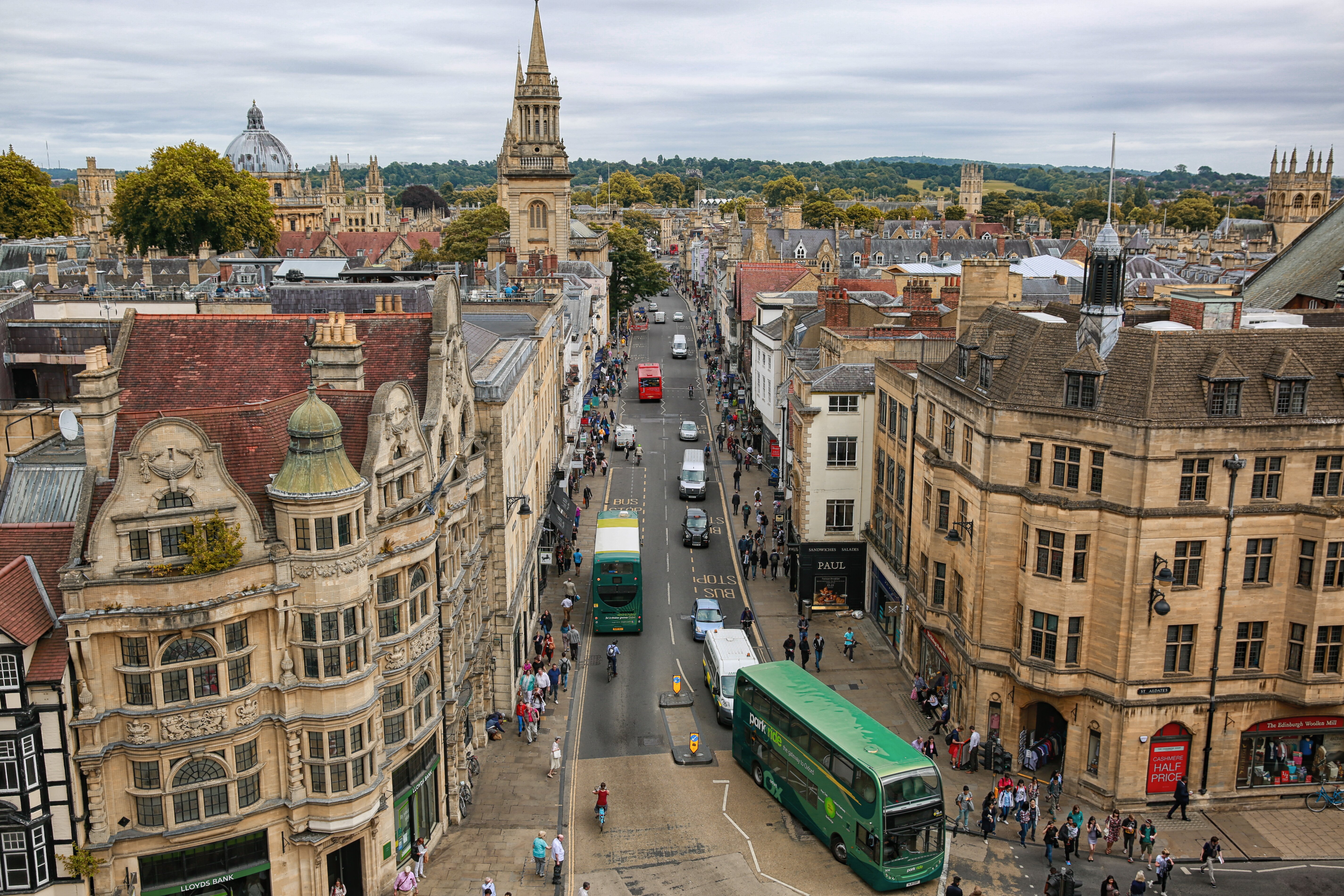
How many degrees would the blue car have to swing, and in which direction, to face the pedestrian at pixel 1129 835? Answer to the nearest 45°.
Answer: approximately 45° to its left

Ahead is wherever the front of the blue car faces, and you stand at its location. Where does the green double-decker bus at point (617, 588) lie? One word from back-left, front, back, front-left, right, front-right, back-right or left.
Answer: right

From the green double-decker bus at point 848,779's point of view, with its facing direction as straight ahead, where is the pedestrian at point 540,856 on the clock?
The pedestrian is roughly at 4 o'clock from the green double-decker bus.

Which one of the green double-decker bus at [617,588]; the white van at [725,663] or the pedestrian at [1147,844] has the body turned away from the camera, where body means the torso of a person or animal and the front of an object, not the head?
the green double-decker bus

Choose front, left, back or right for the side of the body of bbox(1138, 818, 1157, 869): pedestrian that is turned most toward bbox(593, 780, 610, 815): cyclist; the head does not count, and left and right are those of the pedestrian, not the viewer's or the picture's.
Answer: right

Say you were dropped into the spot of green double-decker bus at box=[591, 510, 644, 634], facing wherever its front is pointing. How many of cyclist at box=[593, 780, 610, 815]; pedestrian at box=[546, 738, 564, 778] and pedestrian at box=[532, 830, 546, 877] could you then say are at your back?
3

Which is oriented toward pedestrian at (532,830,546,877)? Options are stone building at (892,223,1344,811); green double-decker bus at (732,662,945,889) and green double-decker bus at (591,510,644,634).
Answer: the stone building

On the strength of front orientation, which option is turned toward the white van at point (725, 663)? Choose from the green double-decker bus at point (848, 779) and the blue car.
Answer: the blue car

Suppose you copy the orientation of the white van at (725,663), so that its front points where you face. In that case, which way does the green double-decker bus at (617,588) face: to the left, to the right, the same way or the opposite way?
the opposite way

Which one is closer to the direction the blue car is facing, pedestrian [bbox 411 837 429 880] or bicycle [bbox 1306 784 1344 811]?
the pedestrian

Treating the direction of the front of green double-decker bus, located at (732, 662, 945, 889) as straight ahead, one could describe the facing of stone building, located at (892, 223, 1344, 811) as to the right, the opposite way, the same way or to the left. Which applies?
to the right

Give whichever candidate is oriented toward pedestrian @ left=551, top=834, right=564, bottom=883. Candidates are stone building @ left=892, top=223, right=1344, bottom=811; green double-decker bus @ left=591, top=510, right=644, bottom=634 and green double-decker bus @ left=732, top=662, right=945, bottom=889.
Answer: the stone building

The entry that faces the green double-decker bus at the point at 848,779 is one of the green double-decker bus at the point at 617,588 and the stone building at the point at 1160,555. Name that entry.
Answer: the stone building
